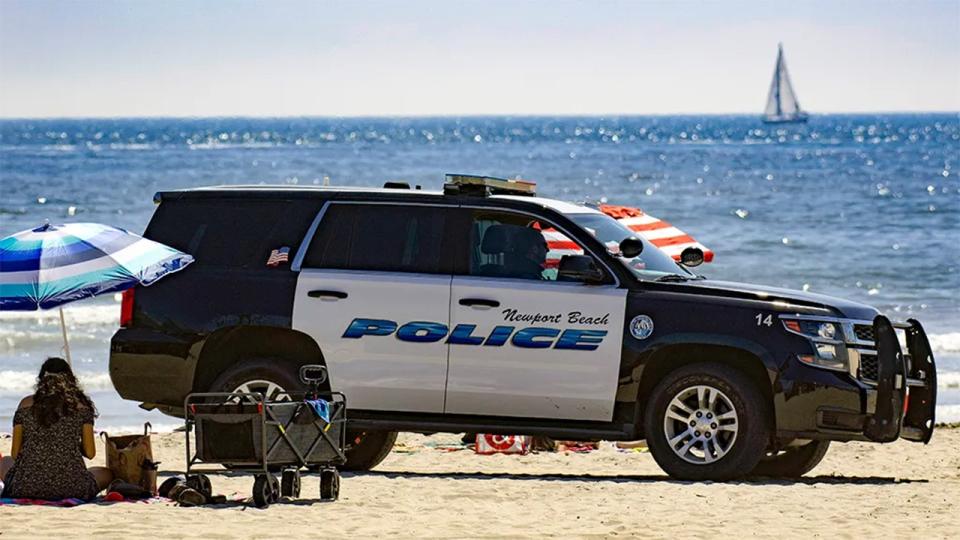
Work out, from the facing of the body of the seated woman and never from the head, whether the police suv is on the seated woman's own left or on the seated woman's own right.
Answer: on the seated woman's own right

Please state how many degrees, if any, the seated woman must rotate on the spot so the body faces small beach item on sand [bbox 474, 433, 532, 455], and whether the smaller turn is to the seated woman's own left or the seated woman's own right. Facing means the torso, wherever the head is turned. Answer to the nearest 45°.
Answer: approximately 45° to the seated woman's own right

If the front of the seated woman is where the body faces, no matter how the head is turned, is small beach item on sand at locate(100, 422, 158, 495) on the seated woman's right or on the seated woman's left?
on the seated woman's right

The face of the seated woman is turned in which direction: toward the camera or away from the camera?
away from the camera

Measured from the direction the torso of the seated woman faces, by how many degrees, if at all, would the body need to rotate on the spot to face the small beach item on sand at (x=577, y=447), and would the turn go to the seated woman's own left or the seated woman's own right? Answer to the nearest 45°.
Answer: approximately 45° to the seated woman's own right

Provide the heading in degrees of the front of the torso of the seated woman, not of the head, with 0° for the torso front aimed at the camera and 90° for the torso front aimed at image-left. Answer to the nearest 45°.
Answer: approximately 180°
